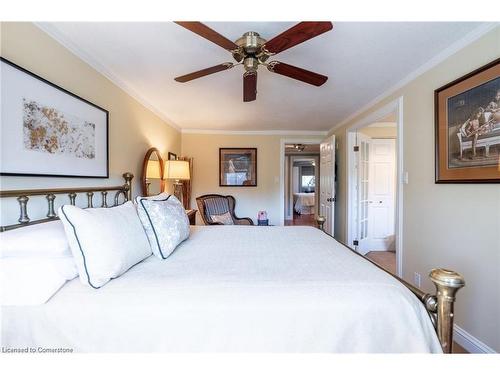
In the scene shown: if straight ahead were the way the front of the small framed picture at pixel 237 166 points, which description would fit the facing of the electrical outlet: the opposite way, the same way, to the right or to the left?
to the right

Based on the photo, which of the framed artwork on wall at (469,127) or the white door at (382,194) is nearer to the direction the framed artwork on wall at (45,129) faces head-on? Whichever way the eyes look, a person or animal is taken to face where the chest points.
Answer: the framed artwork on wall

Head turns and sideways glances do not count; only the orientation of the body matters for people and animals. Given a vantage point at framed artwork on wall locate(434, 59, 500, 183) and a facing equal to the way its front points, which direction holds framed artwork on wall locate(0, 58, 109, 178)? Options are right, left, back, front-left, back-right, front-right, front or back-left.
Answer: front

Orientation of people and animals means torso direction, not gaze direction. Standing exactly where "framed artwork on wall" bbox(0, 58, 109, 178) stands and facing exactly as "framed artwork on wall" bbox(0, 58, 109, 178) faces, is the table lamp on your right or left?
on your left

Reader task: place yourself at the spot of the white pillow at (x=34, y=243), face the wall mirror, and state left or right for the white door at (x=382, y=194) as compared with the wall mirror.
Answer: right

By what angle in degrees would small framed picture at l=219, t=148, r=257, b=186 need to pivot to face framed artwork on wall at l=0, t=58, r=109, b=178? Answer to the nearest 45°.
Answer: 0° — it already faces it

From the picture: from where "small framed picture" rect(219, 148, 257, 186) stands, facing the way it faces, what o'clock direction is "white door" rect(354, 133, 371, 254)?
The white door is roughly at 10 o'clock from the small framed picture.

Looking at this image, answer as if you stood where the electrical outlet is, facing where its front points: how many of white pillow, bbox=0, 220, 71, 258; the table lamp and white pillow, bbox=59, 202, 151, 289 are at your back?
0

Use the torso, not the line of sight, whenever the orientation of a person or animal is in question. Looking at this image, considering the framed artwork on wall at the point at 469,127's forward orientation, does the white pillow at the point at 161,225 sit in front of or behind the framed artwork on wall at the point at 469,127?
in front

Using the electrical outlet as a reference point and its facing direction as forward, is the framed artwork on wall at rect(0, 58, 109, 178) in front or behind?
in front

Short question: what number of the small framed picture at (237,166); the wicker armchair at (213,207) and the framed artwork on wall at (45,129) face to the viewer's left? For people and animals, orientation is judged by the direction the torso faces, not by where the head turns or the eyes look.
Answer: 0

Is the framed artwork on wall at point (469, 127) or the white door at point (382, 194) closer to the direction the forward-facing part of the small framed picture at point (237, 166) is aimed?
the framed artwork on wall

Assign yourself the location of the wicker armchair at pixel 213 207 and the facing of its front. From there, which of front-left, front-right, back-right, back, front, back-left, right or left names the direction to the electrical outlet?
front

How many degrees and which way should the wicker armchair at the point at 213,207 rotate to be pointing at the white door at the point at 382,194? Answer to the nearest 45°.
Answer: approximately 45° to its left

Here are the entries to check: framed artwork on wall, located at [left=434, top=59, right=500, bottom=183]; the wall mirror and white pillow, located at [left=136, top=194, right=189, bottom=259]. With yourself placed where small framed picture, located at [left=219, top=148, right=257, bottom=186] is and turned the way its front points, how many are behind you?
0

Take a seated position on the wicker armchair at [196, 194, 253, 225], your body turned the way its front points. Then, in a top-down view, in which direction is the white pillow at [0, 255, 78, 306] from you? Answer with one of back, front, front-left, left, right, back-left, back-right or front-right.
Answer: front-right

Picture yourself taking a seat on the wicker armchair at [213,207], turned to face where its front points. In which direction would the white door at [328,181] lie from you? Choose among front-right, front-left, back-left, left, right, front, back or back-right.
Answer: front-left

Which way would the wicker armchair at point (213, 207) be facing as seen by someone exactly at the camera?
facing the viewer and to the right of the viewer

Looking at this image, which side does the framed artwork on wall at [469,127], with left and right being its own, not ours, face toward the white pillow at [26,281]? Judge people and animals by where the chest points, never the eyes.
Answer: front

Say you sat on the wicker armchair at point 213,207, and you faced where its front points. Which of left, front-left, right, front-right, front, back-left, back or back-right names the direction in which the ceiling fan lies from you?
front-right
